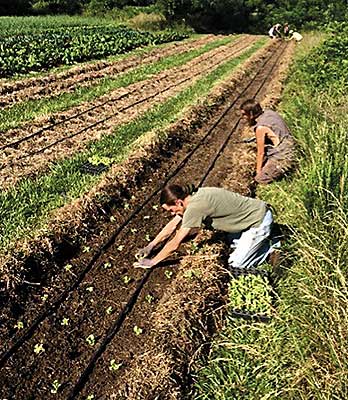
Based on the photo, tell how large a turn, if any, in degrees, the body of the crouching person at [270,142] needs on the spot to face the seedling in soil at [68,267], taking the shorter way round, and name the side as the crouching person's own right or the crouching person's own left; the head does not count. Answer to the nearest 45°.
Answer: approximately 45° to the crouching person's own left

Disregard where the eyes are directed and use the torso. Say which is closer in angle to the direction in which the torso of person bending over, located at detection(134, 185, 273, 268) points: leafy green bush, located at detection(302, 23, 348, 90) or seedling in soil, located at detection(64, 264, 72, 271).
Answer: the seedling in soil

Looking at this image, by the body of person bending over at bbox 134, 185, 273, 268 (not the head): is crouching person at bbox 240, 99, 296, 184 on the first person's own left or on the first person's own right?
on the first person's own right

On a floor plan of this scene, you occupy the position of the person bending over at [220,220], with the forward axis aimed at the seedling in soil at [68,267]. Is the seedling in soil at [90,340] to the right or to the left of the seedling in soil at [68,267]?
left

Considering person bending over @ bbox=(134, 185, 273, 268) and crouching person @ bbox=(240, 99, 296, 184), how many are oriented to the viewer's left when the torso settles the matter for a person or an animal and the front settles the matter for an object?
2

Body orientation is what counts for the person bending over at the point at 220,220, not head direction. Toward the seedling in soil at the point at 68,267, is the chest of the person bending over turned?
yes

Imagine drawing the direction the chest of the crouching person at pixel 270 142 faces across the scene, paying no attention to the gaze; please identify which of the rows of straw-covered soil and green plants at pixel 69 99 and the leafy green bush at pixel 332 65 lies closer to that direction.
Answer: the rows of straw-covered soil and green plants

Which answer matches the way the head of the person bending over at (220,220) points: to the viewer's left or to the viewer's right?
to the viewer's left

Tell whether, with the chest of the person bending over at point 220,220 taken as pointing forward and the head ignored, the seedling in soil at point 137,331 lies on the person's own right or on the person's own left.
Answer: on the person's own left

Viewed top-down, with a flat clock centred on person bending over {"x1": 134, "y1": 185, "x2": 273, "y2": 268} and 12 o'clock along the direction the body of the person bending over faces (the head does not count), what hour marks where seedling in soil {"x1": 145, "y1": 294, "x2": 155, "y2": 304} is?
The seedling in soil is roughly at 11 o'clock from the person bending over.

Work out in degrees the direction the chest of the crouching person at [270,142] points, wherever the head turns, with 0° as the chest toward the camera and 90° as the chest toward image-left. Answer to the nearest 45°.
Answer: approximately 90°

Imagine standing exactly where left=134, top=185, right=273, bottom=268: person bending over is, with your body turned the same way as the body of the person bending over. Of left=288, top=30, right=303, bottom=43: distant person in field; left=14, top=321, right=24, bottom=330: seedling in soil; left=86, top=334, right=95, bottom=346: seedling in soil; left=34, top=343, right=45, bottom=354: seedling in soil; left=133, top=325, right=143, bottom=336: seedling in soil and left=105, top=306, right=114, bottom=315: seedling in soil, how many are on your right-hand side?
1

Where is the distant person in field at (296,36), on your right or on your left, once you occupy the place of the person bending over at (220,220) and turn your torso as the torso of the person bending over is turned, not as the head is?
on your right

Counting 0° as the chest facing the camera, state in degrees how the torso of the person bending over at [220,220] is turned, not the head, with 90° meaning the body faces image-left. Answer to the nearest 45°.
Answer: approximately 90°

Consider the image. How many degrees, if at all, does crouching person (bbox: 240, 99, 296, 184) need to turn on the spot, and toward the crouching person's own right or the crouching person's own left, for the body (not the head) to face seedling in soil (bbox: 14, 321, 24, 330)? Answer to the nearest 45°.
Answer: approximately 45° to the crouching person's own left

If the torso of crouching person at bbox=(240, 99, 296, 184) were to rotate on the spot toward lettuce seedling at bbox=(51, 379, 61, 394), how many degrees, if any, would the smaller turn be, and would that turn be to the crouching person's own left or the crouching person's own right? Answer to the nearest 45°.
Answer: approximately 90° to the crouching person's own left
